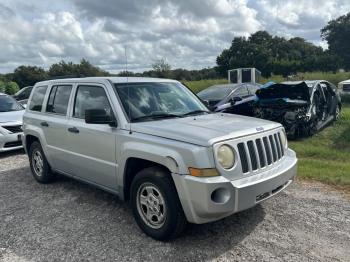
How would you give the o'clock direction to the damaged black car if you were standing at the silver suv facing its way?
The damaged black car is roughly at 8 o'clock from the silver suv.

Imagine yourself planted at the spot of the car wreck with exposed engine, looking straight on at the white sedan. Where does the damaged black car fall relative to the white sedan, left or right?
right

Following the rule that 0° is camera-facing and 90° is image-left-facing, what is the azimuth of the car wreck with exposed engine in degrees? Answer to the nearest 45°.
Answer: approximately 45°

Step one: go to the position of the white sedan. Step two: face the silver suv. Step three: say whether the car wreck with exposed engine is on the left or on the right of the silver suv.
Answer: left

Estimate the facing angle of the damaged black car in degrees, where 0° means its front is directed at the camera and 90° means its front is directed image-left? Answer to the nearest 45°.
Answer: approximately 45°

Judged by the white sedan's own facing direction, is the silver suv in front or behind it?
in front

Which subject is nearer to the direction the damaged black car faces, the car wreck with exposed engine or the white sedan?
the white sedan

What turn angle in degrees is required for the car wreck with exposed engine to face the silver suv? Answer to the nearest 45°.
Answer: approximately 45° to its left

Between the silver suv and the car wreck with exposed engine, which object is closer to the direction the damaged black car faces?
the silver suv

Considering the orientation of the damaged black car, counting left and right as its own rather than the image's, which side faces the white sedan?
front

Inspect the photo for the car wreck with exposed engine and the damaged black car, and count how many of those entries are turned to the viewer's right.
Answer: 0

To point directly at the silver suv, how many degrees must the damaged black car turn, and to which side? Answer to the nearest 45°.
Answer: approximately 45° to its left

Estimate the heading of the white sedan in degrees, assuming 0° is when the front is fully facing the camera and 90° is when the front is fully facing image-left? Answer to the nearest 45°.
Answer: approximately 315°

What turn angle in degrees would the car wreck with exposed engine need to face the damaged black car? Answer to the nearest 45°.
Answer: approximately 45° to its right

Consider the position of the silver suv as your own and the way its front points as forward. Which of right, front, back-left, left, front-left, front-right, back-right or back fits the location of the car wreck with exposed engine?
left

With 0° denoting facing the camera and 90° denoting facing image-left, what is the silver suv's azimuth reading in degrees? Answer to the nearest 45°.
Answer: approximately 315°

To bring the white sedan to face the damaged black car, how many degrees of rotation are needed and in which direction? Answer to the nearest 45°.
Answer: approximately 45° to its left

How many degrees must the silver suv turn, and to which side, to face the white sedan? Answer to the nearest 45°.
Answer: approximately 180°
